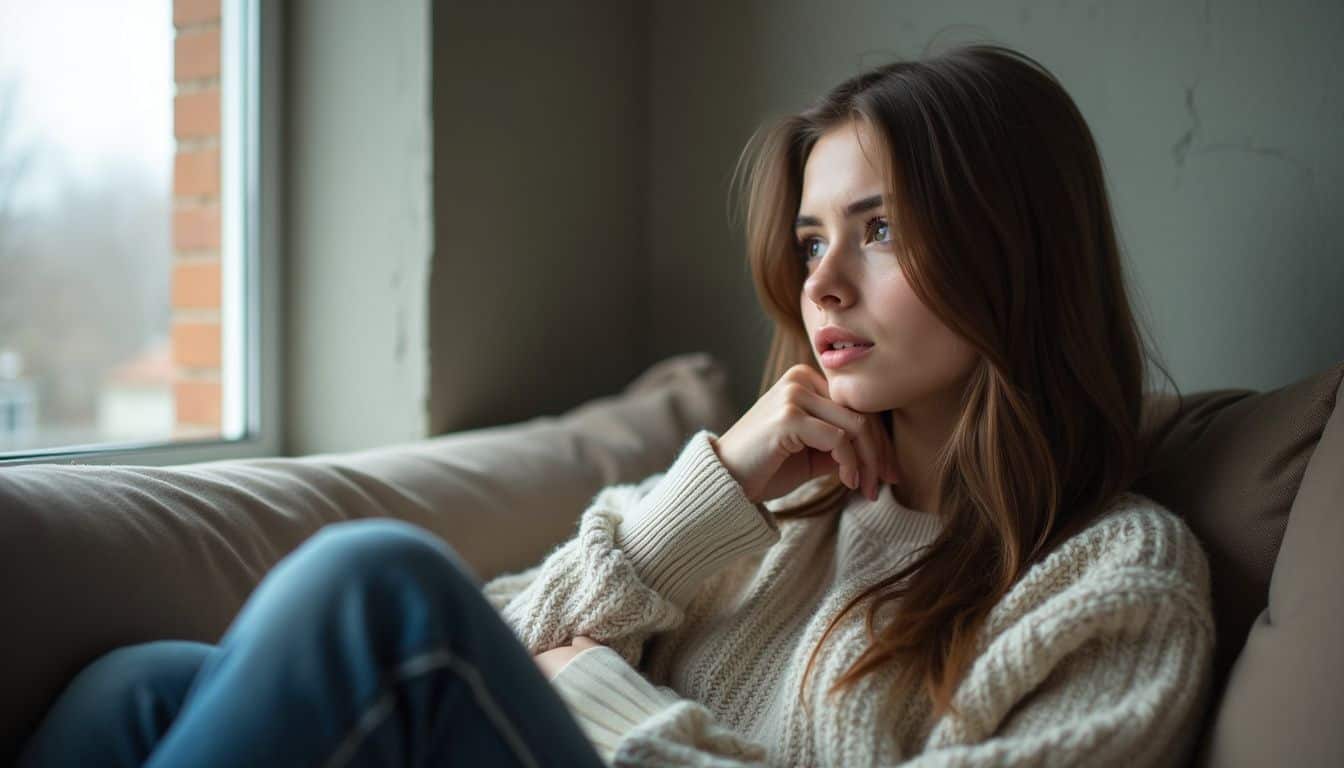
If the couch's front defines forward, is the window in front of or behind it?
behind

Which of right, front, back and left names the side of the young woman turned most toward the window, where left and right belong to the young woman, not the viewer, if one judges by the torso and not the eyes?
right
